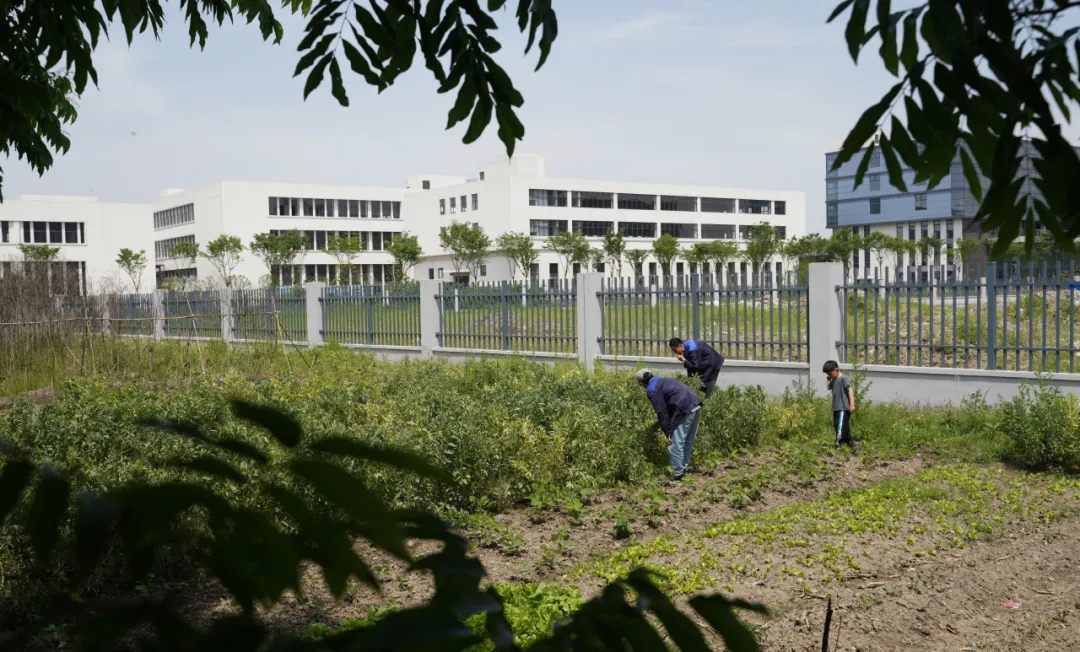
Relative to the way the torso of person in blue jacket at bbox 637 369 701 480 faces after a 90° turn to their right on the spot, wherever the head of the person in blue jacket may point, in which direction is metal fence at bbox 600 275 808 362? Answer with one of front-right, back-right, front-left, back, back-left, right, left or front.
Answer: front

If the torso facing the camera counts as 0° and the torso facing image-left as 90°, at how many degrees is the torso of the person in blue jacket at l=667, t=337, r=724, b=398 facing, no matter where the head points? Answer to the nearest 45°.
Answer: approximately 90°

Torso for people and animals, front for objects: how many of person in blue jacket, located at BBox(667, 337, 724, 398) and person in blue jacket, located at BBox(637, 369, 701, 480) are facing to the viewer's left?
2

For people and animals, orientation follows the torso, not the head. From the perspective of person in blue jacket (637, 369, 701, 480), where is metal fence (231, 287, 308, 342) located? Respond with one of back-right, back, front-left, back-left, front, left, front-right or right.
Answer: front-right

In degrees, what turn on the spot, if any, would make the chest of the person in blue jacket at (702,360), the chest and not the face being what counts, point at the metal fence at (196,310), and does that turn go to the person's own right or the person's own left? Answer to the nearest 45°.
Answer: approximately 45° to the person's own right

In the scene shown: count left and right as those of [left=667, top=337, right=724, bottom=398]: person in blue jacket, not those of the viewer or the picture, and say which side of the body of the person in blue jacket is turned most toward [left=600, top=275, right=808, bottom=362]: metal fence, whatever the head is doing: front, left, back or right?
right

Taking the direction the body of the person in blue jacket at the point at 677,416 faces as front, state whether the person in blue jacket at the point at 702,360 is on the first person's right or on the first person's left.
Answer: on the first person's right

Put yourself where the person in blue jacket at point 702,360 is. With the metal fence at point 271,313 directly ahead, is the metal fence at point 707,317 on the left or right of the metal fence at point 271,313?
right

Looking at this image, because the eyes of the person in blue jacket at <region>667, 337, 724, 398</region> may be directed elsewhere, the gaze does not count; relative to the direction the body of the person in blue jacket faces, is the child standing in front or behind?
behind

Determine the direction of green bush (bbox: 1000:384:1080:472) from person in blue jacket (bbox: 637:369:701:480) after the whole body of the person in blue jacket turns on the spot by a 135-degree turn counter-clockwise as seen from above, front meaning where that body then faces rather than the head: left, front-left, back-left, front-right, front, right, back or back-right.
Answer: front-left

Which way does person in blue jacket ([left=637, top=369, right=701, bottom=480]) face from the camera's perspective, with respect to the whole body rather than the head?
to the viewer's left

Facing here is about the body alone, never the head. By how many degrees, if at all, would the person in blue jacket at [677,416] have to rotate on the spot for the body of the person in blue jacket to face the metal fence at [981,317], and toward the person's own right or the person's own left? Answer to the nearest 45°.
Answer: approximately 135° to the person's own right
